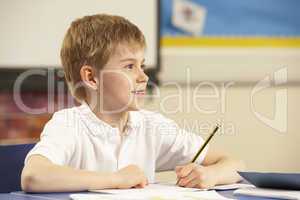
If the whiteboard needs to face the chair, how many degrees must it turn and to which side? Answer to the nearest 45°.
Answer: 0° — it already faces it

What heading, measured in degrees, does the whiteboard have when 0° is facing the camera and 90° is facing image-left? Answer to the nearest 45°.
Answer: approximately 0°

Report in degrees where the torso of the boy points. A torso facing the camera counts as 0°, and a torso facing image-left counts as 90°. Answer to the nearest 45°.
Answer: approximately 315°

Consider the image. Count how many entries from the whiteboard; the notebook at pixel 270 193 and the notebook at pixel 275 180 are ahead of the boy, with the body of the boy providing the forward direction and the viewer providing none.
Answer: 2

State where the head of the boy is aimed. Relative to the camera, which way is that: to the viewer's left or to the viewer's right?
to the viewer's right

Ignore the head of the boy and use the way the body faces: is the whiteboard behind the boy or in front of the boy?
behind
